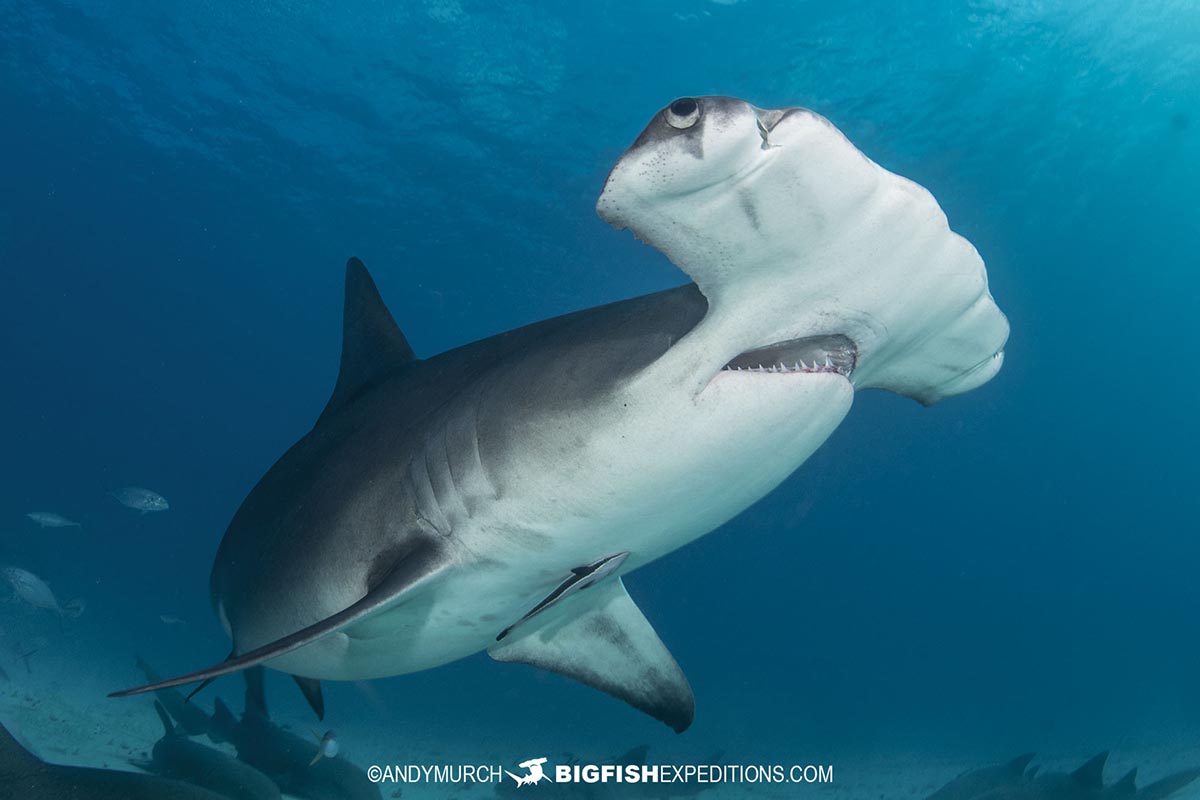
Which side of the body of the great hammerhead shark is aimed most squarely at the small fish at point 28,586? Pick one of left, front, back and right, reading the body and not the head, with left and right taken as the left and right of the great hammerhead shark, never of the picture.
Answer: back

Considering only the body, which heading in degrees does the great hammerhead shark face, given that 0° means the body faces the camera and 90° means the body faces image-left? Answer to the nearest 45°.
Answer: approximately 315°

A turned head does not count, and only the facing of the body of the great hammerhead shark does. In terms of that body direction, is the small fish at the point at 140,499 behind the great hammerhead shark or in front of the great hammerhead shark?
behind
